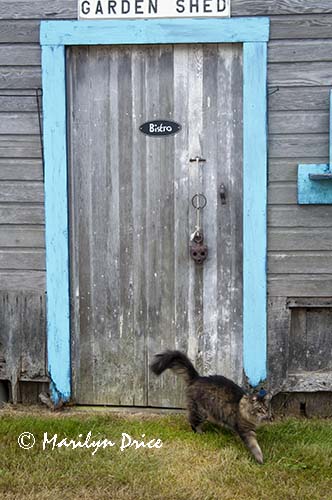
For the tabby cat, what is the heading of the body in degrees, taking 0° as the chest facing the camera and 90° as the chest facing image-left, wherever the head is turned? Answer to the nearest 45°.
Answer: approximately 315°

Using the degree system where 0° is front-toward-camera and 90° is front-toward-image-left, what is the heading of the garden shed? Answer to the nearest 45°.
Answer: approximately 0°
